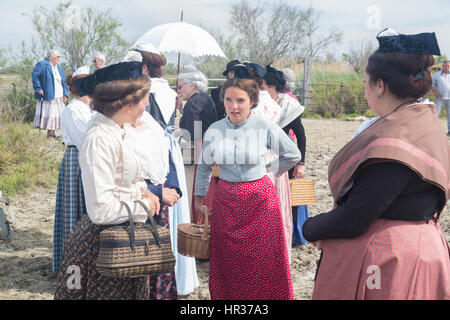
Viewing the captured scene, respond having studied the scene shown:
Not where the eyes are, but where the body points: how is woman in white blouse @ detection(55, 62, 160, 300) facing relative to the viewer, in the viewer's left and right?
facing to the right of the viewer

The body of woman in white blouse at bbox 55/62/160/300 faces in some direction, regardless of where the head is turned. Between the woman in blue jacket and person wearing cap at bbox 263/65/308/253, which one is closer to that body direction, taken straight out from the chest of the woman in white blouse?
the person wearing cap

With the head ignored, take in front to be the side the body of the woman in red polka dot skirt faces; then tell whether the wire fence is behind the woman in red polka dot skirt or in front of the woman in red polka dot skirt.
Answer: behind

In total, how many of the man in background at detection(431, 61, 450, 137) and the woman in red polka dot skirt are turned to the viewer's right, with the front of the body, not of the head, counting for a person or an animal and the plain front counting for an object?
0

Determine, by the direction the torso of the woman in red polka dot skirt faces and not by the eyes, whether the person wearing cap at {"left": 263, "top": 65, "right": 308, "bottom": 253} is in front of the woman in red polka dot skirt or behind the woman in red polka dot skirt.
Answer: behind

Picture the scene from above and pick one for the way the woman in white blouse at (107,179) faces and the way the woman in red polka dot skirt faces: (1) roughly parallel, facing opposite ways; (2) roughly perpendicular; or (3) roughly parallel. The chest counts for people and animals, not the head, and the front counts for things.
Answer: roughly perpendicular

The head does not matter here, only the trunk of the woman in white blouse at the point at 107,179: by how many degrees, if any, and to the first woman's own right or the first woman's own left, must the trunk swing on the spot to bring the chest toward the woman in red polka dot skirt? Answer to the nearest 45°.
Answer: approximately 45° to the first woman's own left

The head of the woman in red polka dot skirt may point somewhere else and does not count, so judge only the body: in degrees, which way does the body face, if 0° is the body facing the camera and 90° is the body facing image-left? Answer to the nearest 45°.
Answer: approximately 0°

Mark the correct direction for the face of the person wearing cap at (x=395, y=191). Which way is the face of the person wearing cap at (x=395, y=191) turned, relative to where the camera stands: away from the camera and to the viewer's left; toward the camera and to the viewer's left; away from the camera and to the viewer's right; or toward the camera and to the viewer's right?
away from the camera and to the viewer's left

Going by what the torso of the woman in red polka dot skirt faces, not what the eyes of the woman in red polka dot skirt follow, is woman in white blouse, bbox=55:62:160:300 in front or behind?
in front

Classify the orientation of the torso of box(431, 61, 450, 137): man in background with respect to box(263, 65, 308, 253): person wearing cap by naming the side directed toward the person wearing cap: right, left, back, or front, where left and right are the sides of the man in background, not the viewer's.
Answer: front

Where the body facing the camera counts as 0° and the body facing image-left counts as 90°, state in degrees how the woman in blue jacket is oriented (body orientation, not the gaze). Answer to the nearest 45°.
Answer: approximately 315°
